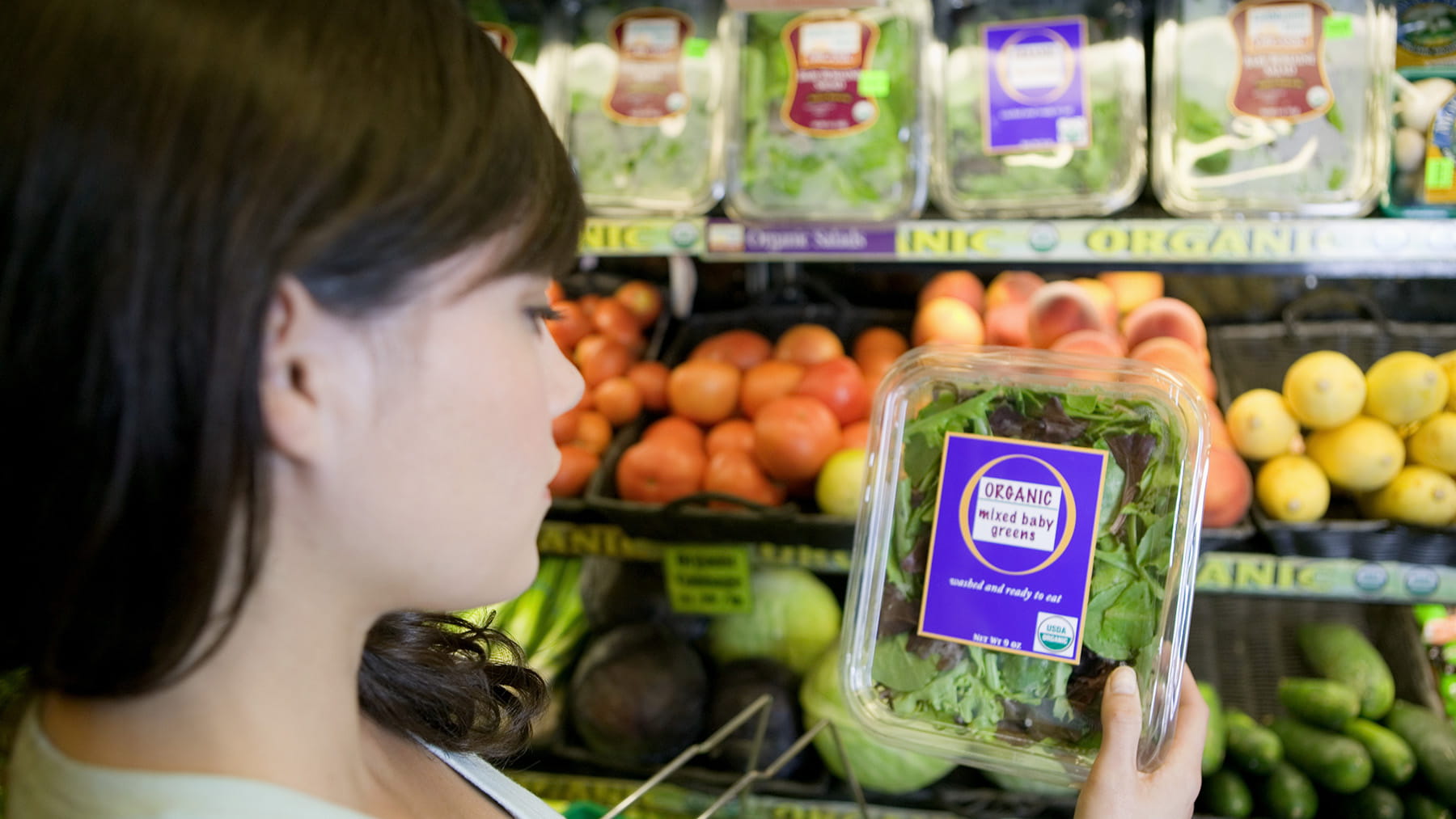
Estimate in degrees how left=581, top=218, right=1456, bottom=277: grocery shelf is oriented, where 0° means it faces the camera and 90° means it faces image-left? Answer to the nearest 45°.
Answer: approximately 0°
